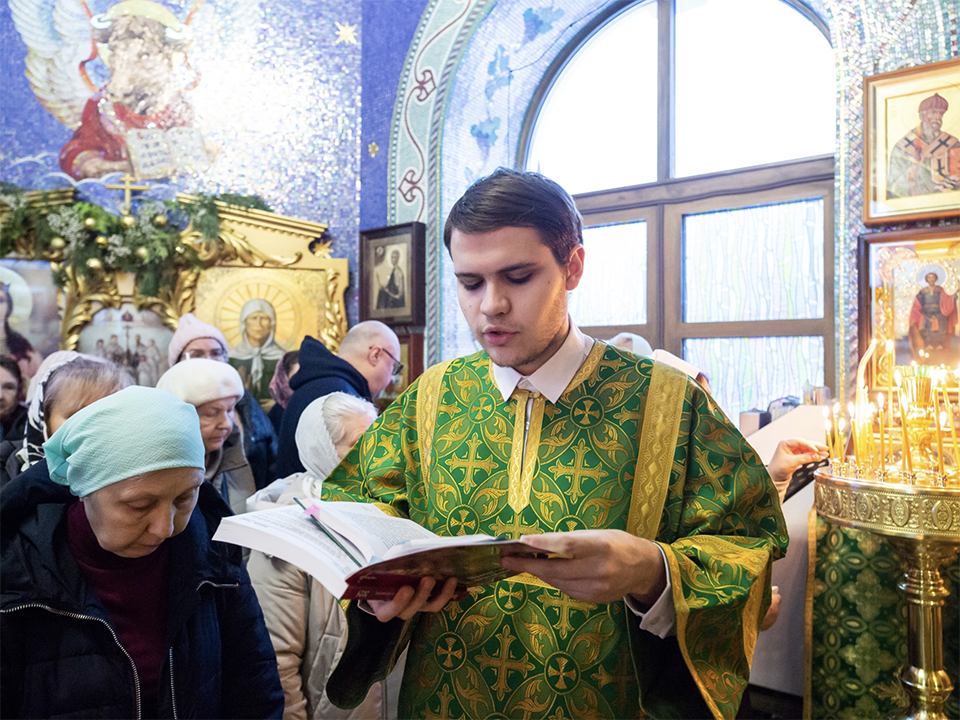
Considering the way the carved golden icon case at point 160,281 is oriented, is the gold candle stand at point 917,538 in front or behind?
in front

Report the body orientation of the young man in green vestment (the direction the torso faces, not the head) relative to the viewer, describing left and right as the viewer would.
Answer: facing the viewer and to the left of the viewer

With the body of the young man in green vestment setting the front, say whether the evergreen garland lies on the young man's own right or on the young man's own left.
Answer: on the young man's own right

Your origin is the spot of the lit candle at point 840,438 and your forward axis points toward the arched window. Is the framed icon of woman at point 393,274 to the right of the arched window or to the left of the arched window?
left

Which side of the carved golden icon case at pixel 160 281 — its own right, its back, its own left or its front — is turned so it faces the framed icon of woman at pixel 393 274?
left

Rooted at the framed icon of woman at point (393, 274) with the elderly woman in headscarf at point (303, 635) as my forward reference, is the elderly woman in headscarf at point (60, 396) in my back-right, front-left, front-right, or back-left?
front-right

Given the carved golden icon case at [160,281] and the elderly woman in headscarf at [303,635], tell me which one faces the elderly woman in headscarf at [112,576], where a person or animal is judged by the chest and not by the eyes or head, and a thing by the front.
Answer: the carved golden icon case

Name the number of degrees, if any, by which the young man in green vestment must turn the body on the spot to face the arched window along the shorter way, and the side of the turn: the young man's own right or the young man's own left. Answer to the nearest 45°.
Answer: approximately 135° to the young man's own right

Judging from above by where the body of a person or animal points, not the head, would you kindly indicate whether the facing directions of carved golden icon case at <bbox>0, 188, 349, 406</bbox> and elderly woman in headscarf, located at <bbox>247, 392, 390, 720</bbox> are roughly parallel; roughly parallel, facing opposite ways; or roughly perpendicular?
roughly perpendicular

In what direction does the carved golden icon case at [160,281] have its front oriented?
toward the camera

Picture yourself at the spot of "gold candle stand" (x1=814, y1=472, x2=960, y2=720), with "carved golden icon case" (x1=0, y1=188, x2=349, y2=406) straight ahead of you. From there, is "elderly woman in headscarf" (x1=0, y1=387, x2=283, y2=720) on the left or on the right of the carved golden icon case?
left

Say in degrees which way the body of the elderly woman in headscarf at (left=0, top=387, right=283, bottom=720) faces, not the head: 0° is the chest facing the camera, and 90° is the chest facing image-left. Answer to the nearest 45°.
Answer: approximately 315°

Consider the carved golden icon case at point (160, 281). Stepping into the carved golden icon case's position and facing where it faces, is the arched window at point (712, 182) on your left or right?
on your left
